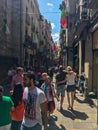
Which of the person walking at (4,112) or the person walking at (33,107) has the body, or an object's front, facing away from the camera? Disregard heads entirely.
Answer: the person walking at (4,112)

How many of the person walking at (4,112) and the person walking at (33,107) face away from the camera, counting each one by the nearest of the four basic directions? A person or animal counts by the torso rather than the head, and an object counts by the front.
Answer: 1

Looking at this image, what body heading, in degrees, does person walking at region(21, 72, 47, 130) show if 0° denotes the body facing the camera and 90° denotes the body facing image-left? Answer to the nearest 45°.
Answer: approximately 45°

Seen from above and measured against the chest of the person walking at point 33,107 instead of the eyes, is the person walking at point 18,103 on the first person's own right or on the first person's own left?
on the first person's own right

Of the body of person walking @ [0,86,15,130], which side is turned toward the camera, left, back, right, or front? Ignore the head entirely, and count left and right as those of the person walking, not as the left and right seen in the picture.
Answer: back
